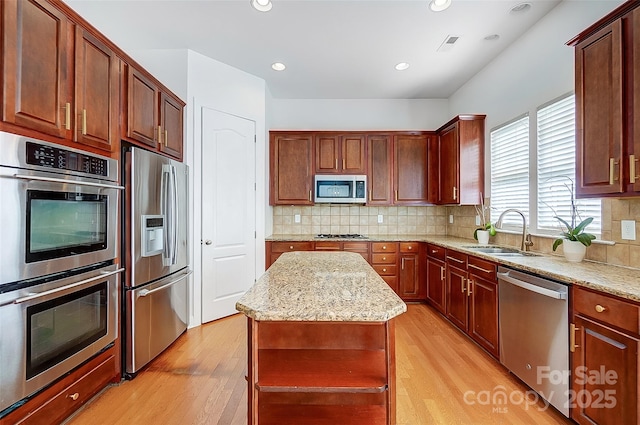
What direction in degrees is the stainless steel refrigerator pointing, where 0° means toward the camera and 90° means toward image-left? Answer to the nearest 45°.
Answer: approximately 315°

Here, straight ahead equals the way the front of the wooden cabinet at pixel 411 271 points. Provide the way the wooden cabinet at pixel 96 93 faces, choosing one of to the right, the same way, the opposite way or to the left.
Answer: to the left

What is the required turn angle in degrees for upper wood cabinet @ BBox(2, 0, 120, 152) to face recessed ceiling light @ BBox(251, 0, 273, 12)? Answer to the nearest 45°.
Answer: approximately 45° to its left

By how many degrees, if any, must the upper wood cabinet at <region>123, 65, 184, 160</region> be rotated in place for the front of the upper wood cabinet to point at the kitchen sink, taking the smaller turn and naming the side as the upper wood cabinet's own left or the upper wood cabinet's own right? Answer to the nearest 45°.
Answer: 0° — it already faces it

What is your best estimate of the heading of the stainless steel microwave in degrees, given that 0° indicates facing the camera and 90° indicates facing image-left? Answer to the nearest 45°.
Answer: approximately 0°

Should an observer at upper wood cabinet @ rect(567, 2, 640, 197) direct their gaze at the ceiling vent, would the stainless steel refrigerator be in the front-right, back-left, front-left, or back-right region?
front-left

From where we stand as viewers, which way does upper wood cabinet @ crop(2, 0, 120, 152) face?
facing the viewer and to the right of the viewer

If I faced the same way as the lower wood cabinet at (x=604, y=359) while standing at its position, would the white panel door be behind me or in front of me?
in front

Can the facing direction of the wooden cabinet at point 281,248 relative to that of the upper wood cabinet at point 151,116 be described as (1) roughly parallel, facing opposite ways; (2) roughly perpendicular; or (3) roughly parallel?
roughly perpendicular

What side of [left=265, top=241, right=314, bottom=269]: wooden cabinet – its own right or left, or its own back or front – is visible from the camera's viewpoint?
front

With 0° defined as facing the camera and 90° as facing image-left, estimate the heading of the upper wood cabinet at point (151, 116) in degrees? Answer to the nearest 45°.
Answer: approximately 315°

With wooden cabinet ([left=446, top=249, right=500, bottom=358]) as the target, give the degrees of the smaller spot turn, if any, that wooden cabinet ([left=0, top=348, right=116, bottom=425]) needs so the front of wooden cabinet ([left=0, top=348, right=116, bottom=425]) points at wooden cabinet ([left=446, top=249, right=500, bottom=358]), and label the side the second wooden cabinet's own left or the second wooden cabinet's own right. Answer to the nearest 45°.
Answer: approximately 45° to the second wooden cabinet's own left

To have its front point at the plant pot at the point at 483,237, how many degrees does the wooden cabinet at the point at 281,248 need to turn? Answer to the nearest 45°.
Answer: approximately 45° to its left

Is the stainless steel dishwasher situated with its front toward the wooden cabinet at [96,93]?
yes

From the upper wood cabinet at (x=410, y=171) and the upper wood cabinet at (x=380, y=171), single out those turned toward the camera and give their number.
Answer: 2

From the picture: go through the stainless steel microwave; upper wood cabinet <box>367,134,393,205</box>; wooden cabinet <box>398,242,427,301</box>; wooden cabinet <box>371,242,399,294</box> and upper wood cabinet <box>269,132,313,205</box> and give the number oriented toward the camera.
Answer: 5
